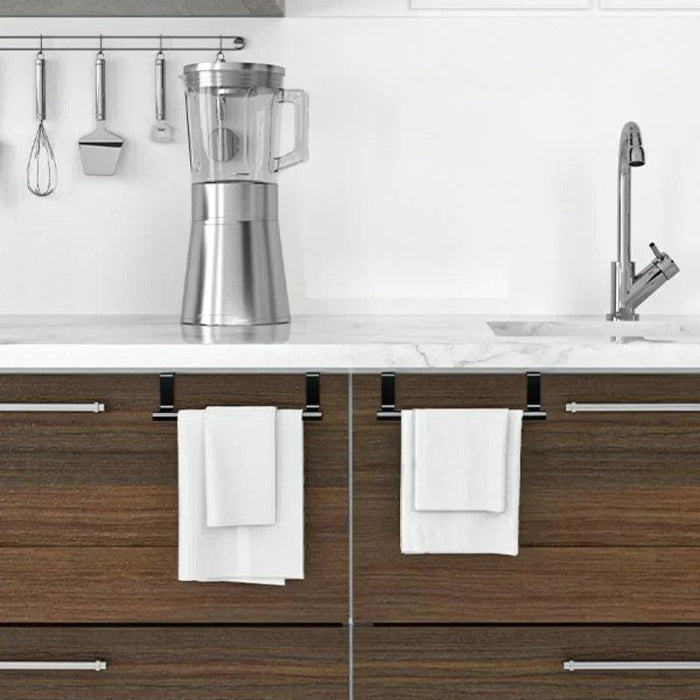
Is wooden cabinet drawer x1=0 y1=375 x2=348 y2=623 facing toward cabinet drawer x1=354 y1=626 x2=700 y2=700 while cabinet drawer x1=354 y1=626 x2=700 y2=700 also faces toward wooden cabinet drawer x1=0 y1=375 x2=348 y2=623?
no

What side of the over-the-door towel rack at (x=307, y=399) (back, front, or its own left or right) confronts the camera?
front

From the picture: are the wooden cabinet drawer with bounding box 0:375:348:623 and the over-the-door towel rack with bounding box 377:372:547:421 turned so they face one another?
no

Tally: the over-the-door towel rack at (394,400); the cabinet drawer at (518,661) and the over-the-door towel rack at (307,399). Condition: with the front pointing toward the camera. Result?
3

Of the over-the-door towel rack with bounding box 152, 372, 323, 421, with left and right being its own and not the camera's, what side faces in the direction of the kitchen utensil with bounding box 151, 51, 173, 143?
back

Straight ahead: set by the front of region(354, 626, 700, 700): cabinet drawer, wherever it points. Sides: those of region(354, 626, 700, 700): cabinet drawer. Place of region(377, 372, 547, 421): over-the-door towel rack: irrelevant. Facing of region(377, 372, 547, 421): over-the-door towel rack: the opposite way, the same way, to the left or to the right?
the same way

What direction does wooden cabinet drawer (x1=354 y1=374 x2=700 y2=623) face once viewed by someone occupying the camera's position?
facing the viewer

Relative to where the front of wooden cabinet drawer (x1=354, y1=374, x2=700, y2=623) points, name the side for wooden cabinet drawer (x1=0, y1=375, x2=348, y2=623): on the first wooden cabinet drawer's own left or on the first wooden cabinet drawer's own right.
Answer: on the first wooden cabinet drawer's own right

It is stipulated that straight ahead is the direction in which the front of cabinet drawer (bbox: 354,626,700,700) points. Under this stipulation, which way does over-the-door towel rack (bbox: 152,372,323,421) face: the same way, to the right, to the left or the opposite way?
the same way

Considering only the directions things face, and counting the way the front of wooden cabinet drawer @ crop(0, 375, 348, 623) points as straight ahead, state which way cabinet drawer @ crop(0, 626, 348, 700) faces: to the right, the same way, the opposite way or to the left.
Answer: the same way

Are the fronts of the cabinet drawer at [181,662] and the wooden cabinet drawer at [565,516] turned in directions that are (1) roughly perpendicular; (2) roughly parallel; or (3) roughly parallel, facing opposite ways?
roughly parallel

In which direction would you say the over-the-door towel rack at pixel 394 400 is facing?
toward the camera

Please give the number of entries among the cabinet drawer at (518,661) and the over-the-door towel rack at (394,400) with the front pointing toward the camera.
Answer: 2

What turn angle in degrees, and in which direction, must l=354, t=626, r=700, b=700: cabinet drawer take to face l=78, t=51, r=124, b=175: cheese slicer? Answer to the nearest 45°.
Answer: approximately 135° to its right

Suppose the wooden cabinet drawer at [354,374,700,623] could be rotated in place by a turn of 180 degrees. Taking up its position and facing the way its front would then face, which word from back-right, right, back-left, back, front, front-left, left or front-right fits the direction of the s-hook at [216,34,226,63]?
front-left

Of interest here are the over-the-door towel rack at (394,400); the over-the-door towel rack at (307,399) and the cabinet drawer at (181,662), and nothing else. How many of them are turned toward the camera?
3

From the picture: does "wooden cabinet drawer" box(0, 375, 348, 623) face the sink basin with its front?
no

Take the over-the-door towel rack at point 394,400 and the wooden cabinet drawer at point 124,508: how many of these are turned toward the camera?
2

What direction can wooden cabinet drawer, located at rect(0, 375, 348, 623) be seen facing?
toward the camera
